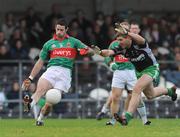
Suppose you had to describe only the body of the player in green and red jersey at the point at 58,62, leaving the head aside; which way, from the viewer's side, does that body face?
toward the camera

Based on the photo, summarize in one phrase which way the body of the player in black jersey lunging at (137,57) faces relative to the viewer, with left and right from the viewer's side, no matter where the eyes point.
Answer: facing the viewer and to the left of the viewer

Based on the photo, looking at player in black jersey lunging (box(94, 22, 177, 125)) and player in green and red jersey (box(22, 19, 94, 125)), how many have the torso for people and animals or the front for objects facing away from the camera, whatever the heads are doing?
0

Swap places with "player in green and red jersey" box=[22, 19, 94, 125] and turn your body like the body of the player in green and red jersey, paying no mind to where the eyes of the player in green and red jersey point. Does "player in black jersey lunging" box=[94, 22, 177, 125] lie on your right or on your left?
on your left

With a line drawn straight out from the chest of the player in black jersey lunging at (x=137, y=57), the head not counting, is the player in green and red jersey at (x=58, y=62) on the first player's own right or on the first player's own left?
on the first player's own right
